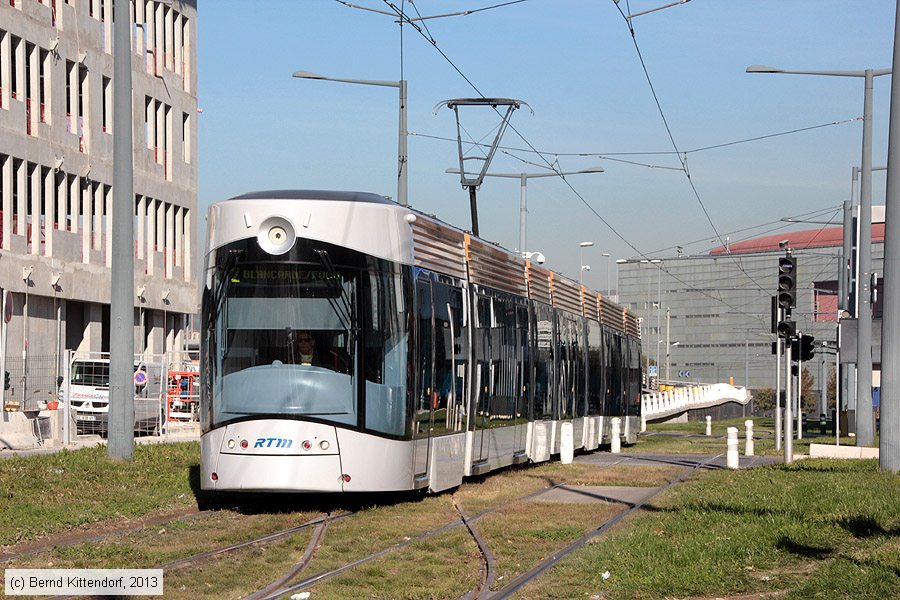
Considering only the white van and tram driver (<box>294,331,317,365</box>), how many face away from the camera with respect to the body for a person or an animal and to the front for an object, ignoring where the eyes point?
0

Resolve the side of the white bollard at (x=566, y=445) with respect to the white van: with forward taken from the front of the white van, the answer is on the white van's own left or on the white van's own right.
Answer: on the white van's own left

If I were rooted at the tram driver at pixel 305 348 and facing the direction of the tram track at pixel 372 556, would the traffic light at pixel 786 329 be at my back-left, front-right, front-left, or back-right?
back-left

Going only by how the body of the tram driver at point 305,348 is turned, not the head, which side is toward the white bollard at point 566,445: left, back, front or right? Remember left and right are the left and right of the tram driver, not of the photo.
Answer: back

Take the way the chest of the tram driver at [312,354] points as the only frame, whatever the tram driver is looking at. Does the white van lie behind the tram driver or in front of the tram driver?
behind

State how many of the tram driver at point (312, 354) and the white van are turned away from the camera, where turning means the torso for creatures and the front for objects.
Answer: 0

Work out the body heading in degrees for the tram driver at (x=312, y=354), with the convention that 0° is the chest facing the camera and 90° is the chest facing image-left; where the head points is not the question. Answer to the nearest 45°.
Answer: approximately 0°

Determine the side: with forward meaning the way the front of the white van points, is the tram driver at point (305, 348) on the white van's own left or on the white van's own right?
on the white van's own left
